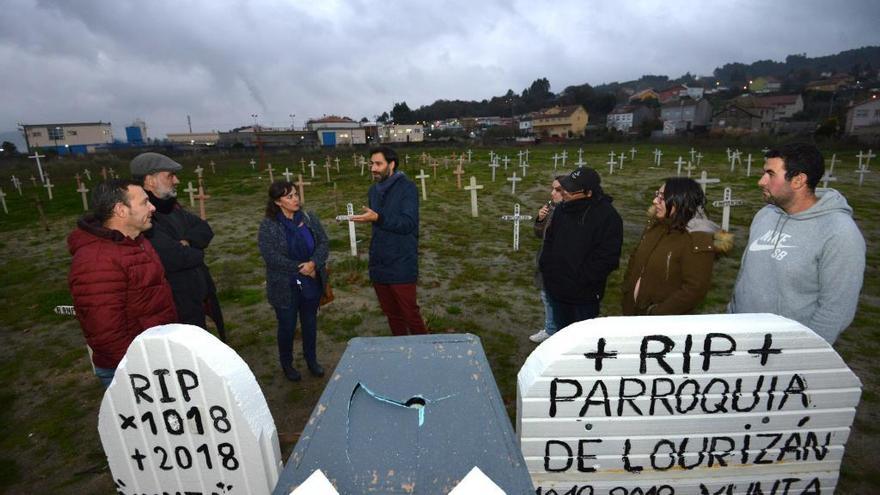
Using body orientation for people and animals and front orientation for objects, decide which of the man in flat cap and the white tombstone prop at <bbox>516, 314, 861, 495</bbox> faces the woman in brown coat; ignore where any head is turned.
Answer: the man in flat cap

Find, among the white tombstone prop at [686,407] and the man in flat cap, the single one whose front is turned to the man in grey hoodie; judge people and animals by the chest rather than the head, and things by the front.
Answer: the man in flat cap

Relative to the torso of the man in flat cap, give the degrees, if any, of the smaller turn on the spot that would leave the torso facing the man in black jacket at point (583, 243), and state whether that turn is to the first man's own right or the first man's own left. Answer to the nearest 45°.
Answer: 0° — they already face them

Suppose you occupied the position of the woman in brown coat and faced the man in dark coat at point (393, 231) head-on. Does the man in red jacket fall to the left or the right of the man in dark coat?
left

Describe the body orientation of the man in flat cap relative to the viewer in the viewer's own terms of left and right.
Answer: facing the viewer and to the right of the viewer

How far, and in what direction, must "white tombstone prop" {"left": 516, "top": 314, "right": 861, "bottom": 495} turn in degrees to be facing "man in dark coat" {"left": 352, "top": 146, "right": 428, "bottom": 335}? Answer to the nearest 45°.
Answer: approximately 135° to its right

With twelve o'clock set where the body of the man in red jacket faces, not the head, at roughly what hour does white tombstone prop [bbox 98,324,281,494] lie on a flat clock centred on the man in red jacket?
The white tombstone prop is roughly at 3 o'clock from the man in red jacket.

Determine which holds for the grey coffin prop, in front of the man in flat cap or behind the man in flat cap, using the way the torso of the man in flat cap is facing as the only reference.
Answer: in front

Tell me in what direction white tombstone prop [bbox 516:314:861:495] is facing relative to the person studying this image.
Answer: facing the viewer

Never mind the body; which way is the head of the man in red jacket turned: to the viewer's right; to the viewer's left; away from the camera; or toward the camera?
to the viewer's right

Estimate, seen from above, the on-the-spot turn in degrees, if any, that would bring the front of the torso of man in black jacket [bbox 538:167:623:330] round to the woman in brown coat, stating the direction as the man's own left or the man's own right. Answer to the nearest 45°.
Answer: approximately 90° to the man's own left

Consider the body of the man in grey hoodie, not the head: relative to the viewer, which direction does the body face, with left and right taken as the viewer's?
facing the viewer and to the left of the viewer

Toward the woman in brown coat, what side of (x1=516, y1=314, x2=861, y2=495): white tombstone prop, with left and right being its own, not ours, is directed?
back

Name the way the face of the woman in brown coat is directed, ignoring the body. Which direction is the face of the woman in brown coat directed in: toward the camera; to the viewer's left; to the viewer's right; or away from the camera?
to the viewer's left
